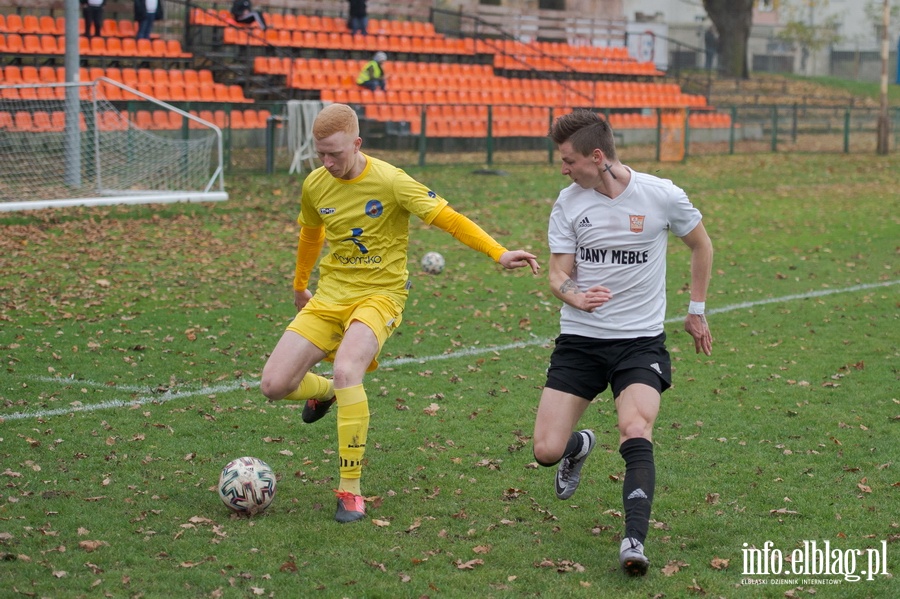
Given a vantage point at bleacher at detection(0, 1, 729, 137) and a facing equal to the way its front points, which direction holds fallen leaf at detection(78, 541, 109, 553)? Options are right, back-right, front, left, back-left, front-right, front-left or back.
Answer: front

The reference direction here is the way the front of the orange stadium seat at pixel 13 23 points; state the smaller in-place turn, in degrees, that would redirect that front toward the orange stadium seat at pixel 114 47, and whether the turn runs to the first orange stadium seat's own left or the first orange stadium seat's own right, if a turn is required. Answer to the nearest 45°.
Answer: approximately 90° to the first orange stadium seat's own left

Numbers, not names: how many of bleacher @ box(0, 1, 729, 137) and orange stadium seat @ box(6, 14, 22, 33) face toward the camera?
2

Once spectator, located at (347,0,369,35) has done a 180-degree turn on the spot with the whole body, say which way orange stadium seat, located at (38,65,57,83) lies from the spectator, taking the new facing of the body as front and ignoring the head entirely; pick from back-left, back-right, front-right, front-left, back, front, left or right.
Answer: back-left

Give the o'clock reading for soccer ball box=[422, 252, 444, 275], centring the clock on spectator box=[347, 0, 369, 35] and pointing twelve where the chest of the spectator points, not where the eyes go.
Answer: The soccer ball is roughly at 12 o'clock from the spectator.

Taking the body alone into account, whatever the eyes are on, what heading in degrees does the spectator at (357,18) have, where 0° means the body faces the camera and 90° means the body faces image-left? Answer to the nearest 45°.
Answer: approximately 0°

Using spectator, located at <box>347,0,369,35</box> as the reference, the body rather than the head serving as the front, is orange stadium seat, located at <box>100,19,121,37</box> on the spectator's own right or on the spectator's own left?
on the spectator's own right

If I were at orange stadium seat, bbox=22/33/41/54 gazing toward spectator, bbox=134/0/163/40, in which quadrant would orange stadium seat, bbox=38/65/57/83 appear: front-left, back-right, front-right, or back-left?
back-right

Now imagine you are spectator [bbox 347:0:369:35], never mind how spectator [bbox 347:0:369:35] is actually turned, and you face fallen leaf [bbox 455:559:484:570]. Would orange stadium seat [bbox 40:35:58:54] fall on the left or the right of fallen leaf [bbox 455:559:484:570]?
right

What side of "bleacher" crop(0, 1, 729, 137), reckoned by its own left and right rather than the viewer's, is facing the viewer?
front

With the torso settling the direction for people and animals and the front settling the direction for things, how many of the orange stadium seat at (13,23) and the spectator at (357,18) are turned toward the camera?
2

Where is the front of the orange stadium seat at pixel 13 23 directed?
toward the camera

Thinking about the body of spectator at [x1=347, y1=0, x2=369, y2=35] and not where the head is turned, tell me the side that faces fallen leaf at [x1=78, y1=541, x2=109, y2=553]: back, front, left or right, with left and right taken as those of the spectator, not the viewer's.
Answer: front
